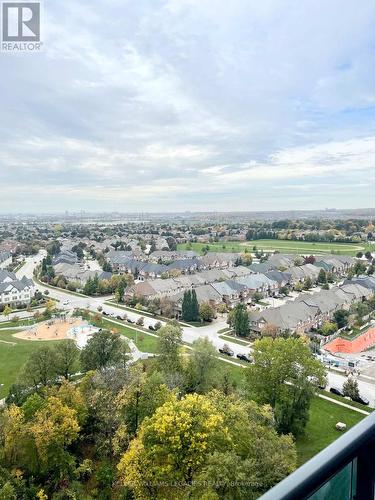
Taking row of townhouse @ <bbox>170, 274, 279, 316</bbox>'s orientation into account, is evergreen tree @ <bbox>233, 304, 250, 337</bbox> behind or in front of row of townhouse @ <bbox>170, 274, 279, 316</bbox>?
in front

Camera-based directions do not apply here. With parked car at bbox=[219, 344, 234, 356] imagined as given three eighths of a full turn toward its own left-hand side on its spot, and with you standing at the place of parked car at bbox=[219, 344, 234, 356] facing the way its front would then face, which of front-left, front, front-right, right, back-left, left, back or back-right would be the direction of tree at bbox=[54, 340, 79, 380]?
back-left

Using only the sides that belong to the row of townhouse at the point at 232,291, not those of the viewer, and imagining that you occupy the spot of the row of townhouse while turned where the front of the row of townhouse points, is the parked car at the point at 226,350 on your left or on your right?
on your right

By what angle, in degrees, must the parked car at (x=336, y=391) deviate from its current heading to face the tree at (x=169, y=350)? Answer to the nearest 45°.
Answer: approximately 135° to its right

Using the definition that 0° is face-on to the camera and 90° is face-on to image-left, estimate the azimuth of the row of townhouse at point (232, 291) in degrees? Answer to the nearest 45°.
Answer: approximately 315°
